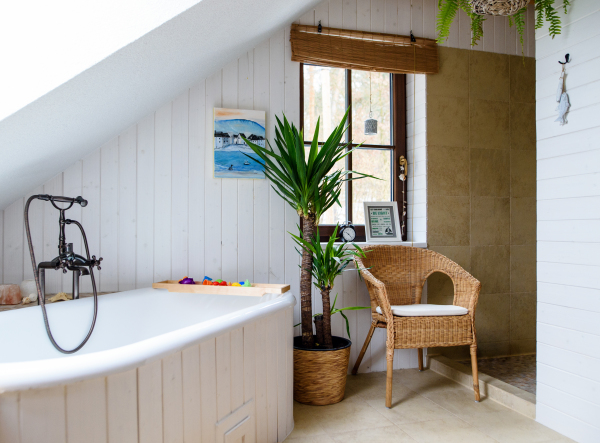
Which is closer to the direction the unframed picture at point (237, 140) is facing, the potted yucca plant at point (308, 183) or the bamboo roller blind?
the potted yucca plant

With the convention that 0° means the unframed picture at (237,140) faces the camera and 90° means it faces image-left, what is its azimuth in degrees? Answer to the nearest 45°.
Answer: approximately 0°

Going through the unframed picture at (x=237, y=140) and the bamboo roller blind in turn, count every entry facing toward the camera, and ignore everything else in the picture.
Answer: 2

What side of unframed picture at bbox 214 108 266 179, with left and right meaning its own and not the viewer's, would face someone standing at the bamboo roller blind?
left

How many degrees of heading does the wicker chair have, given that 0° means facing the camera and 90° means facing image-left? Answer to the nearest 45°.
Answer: approximately 315°

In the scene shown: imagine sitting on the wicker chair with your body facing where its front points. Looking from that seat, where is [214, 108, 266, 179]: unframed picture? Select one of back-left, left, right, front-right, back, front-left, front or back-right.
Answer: back-right

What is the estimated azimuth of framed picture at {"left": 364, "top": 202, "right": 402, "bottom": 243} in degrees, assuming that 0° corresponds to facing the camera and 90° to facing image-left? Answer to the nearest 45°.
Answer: approximately 0°
